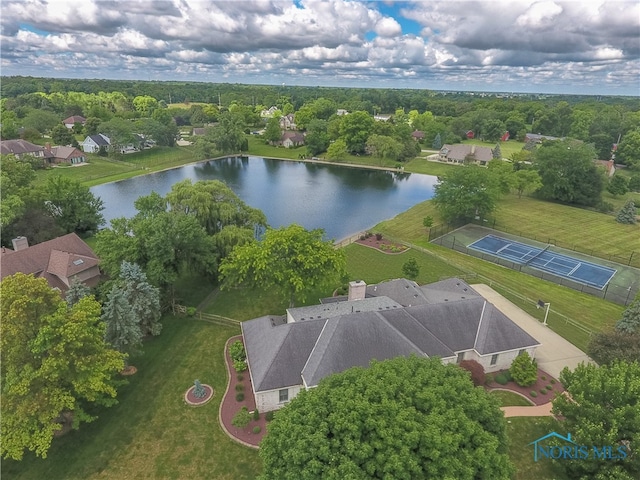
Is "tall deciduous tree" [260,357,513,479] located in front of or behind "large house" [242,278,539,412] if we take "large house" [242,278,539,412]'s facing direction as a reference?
in front

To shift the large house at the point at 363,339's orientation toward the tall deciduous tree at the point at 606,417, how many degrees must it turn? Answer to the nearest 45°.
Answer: approximately 45° to its left

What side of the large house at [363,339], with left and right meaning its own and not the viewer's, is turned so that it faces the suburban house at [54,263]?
right

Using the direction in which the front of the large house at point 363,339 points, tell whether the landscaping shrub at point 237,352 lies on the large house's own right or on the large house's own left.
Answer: on the large house's own right

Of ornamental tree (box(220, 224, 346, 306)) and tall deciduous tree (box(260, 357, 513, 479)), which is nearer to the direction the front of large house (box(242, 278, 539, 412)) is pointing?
the tall deciduous tree

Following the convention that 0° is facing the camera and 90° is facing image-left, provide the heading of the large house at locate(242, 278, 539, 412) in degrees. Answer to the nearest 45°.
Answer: approximately 0°

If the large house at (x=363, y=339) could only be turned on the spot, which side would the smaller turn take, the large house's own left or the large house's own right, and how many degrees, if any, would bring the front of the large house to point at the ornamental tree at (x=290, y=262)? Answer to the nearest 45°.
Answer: approximately 135° to the large house's own right

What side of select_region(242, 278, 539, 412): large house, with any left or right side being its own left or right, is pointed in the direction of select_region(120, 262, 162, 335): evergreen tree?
right

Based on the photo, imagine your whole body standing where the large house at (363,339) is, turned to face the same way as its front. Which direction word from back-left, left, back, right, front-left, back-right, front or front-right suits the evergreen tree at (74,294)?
right

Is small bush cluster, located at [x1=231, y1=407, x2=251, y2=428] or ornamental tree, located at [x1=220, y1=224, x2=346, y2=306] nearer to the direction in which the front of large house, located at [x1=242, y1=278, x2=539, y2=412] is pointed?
the small bush cluster
